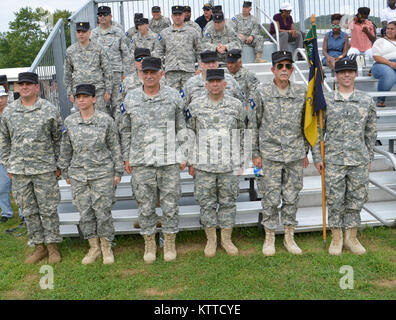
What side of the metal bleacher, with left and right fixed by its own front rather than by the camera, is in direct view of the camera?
front

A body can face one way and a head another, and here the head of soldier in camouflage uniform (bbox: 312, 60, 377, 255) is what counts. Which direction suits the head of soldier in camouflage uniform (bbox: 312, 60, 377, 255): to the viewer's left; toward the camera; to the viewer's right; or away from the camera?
toward the camera

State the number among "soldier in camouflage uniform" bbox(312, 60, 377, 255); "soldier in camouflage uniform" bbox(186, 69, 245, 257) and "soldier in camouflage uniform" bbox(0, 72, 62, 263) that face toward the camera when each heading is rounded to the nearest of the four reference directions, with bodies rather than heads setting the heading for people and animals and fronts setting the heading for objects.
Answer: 3

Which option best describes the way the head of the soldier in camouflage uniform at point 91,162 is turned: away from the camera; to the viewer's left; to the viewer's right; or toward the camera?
toward the camera

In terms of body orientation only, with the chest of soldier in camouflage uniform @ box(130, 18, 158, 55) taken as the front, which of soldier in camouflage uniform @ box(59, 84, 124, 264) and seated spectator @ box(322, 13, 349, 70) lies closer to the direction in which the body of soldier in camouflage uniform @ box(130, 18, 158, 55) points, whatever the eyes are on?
the soldier in camouflage uniform

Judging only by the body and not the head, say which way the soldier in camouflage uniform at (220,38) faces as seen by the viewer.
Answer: toward the camera

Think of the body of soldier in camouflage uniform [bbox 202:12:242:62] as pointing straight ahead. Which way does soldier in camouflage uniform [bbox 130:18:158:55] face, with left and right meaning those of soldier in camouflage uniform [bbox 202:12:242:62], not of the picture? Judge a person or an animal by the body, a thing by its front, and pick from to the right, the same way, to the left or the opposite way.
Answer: the same way

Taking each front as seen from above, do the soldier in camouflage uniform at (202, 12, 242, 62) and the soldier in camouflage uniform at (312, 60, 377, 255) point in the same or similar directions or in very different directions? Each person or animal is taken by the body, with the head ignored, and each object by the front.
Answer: same or similar directions

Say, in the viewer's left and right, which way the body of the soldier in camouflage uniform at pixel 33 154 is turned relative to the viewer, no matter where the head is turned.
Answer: facing the viewer

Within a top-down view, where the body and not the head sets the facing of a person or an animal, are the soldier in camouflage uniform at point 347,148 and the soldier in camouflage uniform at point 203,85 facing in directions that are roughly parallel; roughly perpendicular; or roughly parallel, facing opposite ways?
roughly parallel

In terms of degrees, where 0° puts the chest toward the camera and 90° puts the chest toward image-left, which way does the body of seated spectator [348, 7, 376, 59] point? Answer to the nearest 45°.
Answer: approximately 0°

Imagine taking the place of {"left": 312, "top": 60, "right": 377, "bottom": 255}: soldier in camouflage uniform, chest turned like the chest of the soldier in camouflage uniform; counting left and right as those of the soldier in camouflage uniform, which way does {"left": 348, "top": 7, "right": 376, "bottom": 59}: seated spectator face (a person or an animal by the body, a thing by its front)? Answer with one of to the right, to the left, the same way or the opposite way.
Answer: the same way

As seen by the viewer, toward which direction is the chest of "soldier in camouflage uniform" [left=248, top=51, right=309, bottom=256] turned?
toward the camera
